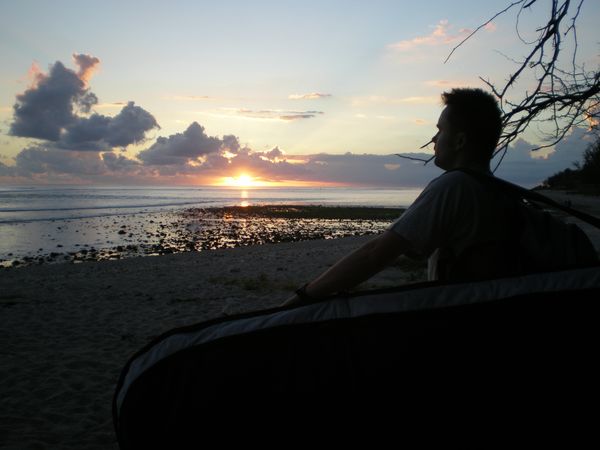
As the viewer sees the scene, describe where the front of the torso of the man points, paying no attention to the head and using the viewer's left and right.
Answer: facing away from the viewer and to the left of the viewer
